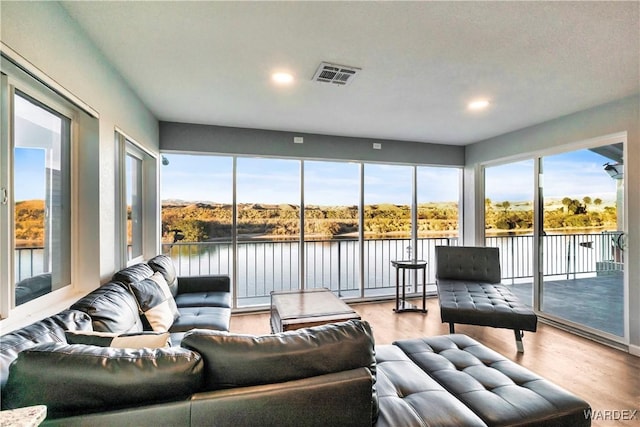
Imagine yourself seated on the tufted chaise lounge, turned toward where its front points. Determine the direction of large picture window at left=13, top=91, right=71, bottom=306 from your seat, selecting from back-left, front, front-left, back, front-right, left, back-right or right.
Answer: front-right

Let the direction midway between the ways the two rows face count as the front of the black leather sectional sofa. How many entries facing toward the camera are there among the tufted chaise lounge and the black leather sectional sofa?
1

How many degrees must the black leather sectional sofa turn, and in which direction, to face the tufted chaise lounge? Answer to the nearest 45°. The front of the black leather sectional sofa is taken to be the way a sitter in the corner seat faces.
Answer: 0° — it already faces it

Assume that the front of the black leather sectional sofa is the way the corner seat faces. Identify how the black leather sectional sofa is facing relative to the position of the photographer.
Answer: facing away from the viewer and to the right of the viewer

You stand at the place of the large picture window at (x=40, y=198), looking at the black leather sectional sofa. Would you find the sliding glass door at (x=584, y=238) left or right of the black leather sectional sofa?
left

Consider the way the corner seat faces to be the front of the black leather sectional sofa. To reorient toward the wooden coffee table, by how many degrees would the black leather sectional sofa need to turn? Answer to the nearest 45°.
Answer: approximately 45° to its left

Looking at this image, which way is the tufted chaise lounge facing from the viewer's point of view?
toward the camera

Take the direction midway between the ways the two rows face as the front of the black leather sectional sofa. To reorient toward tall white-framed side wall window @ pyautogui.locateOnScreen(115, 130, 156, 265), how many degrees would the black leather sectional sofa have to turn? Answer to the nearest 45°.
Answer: approximately 90° to its left

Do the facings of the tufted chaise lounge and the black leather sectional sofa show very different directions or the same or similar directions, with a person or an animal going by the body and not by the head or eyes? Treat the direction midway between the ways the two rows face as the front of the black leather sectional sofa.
very different directions

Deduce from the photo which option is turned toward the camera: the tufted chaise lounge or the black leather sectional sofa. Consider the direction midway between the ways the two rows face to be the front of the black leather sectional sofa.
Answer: the tufted chaise lounge

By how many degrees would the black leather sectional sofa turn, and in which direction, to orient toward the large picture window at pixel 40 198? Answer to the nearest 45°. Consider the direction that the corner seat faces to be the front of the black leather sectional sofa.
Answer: approximately 90° to its left

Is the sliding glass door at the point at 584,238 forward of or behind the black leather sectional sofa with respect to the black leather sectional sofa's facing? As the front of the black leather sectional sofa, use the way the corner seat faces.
forward

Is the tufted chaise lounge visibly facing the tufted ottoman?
yes

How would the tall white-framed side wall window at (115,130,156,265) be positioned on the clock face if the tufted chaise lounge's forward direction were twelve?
The tall white-framed side wall window is roughly at 2 o'clock from the tufted chaise lounge.
